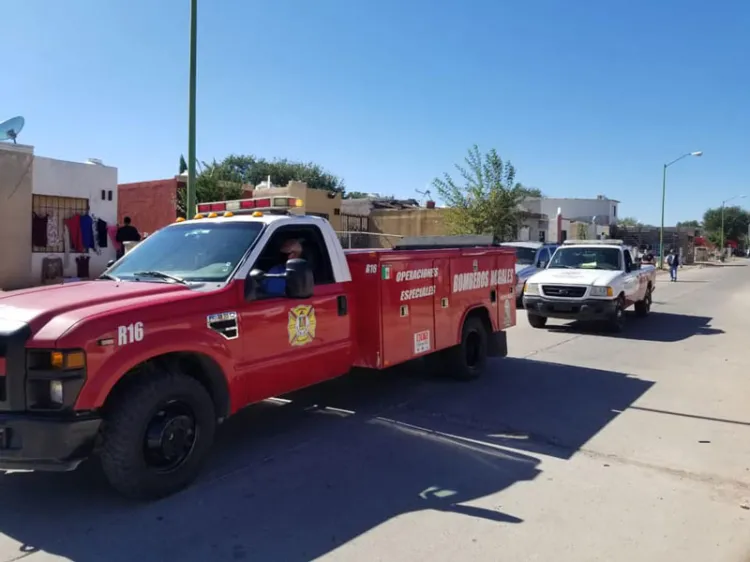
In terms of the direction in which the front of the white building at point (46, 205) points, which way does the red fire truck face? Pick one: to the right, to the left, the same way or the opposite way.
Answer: to the right

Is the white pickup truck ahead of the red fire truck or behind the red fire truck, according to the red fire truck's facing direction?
behind

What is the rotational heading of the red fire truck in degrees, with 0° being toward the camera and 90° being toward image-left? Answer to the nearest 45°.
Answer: approximately 45°

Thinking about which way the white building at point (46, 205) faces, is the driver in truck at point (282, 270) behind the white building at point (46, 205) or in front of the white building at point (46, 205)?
in front

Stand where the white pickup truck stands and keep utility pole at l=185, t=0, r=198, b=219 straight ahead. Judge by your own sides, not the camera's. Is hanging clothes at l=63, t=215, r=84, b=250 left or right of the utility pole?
right

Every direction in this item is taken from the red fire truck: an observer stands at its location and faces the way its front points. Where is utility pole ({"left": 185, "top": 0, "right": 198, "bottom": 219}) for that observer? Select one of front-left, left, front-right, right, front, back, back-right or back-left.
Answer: back-right

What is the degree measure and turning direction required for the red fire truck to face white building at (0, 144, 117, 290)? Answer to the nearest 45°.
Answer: approximately 135° to its right

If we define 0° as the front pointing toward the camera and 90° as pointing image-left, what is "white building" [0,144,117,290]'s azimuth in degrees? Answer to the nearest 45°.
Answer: approximately 315°
